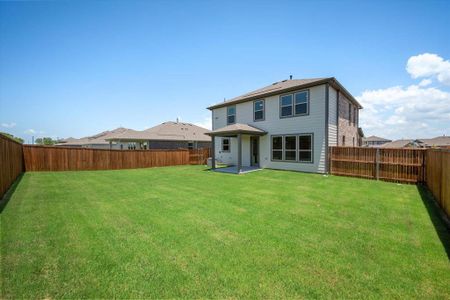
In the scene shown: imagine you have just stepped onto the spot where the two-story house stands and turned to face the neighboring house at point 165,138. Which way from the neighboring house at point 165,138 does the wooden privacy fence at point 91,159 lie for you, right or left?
left

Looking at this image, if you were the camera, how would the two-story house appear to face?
facing away from the viewer and to the right of the viewer

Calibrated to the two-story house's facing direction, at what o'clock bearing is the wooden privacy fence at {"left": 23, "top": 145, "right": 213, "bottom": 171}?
The wooden privacy fence is roughly at 7 o'clock from the two-story house.

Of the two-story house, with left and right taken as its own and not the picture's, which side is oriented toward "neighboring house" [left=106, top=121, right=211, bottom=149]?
left
